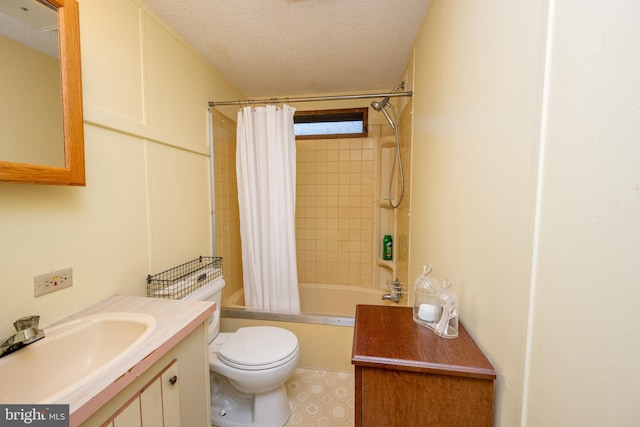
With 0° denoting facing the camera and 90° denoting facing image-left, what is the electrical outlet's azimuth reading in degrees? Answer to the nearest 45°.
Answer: approximately 315°

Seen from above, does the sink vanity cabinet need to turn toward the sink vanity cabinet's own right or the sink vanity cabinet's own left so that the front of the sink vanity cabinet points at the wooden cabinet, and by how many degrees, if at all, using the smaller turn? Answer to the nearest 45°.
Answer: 0° — it already faces it

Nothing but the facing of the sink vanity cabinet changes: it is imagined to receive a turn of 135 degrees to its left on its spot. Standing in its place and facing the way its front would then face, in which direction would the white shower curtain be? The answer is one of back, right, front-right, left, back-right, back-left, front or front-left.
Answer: front-right

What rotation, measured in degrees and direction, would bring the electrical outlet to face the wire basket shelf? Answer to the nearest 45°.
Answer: approximately 45° to its left

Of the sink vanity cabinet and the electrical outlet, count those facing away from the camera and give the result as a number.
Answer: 0

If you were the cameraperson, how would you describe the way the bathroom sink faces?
facing the viewer and to the right of the viewer

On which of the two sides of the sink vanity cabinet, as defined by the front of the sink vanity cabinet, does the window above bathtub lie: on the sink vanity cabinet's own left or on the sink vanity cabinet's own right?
on the sink vanity cabinet's own left

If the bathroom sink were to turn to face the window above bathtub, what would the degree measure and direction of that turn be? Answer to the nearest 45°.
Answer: approximately 45° to its left

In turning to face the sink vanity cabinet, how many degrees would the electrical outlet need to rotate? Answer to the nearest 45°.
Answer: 0° — it already faces it

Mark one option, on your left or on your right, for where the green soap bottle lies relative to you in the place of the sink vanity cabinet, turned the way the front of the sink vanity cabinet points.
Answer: on your left

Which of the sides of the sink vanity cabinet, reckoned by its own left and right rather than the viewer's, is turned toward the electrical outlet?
back
